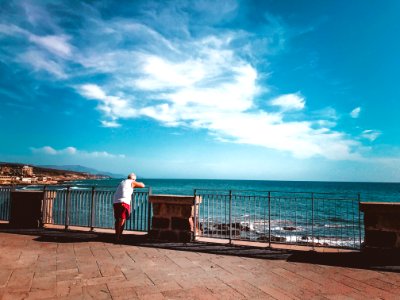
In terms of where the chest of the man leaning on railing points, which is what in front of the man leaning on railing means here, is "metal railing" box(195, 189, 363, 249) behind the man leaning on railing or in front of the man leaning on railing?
in front

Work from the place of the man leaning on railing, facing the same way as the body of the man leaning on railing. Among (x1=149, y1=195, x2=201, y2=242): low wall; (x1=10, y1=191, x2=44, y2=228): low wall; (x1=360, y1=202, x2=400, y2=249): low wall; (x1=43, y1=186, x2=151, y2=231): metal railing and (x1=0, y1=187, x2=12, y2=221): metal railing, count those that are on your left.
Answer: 3

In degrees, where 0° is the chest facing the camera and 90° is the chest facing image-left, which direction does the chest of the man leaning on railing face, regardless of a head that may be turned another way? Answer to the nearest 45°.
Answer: approximately 225°

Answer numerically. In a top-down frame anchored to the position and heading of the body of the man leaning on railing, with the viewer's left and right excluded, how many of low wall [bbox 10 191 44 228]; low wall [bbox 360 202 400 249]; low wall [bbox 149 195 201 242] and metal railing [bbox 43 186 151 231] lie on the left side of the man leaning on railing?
2

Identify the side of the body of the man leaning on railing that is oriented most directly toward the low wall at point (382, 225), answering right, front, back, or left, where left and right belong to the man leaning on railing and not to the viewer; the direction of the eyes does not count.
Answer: right

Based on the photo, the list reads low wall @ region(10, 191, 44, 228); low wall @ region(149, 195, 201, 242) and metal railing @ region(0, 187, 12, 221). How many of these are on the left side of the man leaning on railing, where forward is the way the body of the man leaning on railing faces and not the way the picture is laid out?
2

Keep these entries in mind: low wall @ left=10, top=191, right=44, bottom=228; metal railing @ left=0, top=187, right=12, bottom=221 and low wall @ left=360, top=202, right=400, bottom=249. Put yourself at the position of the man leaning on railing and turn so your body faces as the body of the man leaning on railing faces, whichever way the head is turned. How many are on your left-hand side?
2

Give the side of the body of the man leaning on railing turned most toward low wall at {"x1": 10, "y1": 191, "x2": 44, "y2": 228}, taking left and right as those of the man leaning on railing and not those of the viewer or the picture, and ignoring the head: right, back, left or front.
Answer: left

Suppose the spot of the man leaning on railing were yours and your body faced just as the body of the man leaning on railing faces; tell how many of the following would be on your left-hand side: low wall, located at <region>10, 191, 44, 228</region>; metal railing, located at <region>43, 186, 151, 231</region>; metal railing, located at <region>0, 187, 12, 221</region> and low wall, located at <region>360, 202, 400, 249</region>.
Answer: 3

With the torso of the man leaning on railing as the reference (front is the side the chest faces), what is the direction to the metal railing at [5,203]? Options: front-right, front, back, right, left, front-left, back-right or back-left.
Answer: left

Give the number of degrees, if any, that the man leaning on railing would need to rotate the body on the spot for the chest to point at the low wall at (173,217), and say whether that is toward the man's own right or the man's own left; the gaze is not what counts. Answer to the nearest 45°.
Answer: approximately 45° to the man's own right

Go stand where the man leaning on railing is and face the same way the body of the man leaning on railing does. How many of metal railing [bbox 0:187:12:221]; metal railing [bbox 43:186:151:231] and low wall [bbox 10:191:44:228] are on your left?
3
